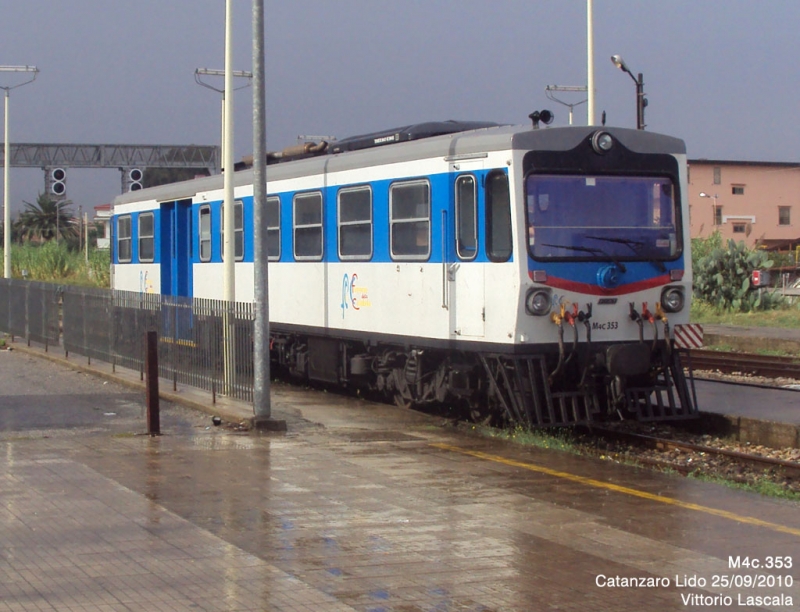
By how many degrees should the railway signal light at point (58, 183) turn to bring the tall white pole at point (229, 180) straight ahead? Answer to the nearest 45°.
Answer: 0° — it already faces it

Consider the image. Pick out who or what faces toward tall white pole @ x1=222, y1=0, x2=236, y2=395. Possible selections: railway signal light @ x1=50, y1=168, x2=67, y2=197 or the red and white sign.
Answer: the railway signal light

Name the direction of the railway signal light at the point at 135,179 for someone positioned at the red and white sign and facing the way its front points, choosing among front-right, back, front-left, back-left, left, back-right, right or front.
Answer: back-right

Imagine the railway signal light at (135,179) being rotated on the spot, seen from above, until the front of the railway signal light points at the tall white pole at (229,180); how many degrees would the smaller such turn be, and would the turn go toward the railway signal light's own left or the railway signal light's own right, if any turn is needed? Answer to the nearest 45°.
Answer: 0° — it already faces it

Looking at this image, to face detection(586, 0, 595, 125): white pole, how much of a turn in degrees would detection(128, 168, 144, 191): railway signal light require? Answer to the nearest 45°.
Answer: approximately 45° to its left

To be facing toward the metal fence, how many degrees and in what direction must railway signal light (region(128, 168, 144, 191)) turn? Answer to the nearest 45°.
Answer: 0° — it already faces it

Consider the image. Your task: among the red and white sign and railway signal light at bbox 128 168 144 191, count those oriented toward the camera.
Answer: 2

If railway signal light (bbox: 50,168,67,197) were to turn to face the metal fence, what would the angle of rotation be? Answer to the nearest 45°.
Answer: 0° — it already faces it

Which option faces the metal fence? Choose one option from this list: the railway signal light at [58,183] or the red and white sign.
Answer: the railway signal light

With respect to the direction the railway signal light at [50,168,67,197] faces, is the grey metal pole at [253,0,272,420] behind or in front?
in front

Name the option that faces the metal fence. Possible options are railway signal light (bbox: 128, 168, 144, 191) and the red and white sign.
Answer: the railway signal light
